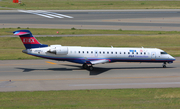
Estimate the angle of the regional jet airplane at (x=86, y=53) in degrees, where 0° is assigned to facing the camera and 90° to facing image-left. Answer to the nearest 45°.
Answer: approximately 270°
